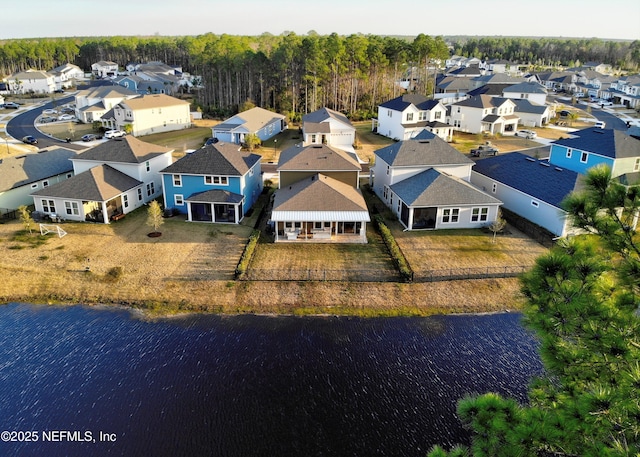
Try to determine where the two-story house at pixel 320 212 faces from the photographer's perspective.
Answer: facing away from the viewer

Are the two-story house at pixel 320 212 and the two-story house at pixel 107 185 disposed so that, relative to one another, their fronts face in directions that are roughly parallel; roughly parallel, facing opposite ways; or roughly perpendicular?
roughly parallel

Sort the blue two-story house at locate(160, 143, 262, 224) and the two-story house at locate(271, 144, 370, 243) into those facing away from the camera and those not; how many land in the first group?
2

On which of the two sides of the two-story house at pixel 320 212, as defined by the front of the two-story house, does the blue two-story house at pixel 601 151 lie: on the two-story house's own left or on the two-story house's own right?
on the two-story house's own right

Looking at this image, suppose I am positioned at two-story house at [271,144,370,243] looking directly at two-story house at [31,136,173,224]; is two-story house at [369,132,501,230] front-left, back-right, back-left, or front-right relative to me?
back-right

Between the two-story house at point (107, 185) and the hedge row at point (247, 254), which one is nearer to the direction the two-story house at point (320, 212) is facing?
the two-story house

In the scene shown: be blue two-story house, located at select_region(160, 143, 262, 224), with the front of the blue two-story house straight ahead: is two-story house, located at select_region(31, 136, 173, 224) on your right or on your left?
on your left

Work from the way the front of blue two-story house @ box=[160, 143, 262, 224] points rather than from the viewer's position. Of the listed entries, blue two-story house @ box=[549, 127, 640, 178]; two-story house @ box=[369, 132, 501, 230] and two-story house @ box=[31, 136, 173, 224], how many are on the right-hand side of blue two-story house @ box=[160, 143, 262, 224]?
2

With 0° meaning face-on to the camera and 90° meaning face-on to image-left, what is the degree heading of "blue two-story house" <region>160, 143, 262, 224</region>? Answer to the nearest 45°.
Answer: approximately 180°

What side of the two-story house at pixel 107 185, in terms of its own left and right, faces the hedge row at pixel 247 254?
right

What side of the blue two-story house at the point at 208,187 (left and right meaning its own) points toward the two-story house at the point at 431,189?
right

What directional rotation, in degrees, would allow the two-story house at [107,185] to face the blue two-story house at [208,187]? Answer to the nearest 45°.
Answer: approximately 90° to its right
